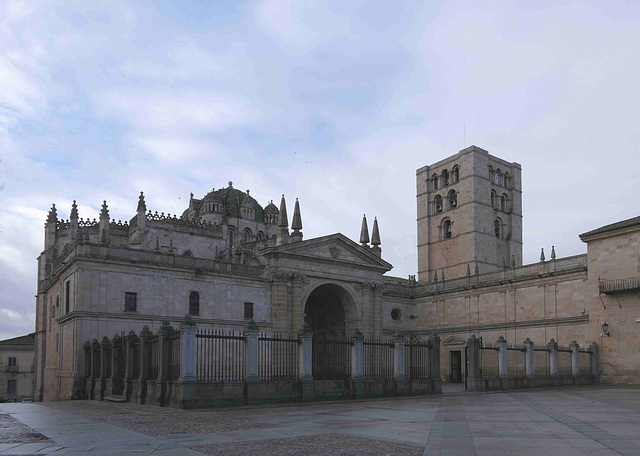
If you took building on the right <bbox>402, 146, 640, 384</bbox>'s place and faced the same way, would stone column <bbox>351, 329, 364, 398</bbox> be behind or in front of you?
in front

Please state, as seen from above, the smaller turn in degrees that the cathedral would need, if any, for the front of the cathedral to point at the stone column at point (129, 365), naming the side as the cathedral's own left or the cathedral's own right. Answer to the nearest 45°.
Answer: approximately 45° to the cathedral's own right

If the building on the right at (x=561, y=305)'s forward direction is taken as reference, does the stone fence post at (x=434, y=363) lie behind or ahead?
ahead

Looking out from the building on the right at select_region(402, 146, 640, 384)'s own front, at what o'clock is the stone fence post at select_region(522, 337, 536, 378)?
The stone fence post is roughly at 11 o'clock from the building on the right.

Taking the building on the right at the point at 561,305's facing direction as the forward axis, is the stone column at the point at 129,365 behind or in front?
in front

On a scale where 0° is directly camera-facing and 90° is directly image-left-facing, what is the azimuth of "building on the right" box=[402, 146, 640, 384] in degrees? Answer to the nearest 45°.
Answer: approximately 45°
